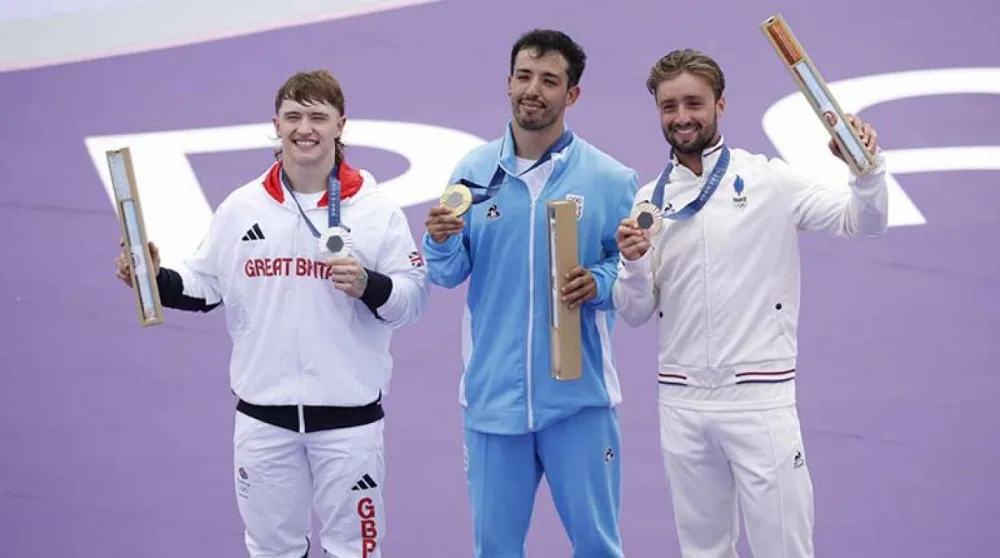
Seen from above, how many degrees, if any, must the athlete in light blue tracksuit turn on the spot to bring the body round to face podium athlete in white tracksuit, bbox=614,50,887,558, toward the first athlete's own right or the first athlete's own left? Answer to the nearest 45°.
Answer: approximately 90° to the first athlete's own left

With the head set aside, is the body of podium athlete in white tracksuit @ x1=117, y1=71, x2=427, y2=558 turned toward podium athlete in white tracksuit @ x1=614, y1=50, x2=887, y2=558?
no

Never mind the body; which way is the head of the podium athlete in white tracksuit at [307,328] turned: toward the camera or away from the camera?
toward the camera

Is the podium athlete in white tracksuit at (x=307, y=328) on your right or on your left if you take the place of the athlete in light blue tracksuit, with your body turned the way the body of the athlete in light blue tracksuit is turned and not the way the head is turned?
on your right

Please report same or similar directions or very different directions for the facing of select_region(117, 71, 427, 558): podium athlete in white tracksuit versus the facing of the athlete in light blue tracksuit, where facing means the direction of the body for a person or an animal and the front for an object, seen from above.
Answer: same or similar directions

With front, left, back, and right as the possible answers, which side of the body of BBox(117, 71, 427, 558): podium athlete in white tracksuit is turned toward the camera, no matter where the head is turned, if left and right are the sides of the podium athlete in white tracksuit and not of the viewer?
front

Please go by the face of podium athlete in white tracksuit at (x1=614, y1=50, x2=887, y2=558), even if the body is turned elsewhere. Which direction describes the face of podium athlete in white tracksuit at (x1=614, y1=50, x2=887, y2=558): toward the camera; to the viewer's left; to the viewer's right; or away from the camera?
toward the camera

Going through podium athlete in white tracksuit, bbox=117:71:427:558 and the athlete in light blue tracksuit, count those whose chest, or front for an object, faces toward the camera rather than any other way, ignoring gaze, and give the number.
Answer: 2

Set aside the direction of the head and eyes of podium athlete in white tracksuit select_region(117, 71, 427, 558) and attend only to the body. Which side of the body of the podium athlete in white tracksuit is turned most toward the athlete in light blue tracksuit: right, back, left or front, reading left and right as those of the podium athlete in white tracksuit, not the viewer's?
left

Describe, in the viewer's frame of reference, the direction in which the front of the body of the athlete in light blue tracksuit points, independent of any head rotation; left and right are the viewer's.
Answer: facing the viewer
